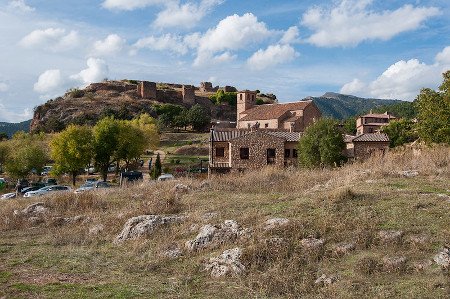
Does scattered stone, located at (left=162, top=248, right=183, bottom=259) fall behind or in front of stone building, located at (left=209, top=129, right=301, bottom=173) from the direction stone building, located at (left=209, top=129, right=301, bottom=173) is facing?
in front

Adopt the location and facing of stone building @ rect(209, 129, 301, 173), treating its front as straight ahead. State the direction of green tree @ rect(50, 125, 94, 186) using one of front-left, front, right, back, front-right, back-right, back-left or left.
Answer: right

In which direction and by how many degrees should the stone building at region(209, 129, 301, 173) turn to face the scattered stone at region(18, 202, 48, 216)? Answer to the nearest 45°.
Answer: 0° — it already faces it

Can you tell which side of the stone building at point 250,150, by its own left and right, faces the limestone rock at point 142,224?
front

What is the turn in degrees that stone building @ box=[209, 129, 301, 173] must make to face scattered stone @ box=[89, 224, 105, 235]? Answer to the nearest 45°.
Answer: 0° — it already faces it

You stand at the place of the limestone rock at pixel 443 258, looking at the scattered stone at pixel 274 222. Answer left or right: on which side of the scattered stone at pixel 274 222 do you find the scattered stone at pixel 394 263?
left

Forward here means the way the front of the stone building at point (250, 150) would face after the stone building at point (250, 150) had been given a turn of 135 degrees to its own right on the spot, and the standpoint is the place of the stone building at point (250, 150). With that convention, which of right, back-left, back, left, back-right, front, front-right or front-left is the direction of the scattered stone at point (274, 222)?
back-left

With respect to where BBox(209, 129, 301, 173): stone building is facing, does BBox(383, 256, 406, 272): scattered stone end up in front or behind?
in front

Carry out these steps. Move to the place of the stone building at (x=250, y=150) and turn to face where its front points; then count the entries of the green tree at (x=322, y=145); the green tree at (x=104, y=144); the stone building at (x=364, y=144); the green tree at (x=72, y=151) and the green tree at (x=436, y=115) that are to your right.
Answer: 2

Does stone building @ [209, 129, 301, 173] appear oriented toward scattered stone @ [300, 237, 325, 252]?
yes

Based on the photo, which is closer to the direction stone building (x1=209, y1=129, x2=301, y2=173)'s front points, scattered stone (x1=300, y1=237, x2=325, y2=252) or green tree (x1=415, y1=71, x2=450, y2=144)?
the scattered stone

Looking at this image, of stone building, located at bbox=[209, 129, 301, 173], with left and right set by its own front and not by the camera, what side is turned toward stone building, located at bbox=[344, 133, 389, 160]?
left

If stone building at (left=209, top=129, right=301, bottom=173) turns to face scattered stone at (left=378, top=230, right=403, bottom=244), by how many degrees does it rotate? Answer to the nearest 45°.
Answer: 0° — it already faces it

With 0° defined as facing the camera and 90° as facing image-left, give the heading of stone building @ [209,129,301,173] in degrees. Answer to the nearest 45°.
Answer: approximately 0°

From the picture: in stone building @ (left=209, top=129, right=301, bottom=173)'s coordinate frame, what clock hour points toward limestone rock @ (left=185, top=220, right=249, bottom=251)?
The limestone rock is roughly at 12 o'clock from the stone building.
